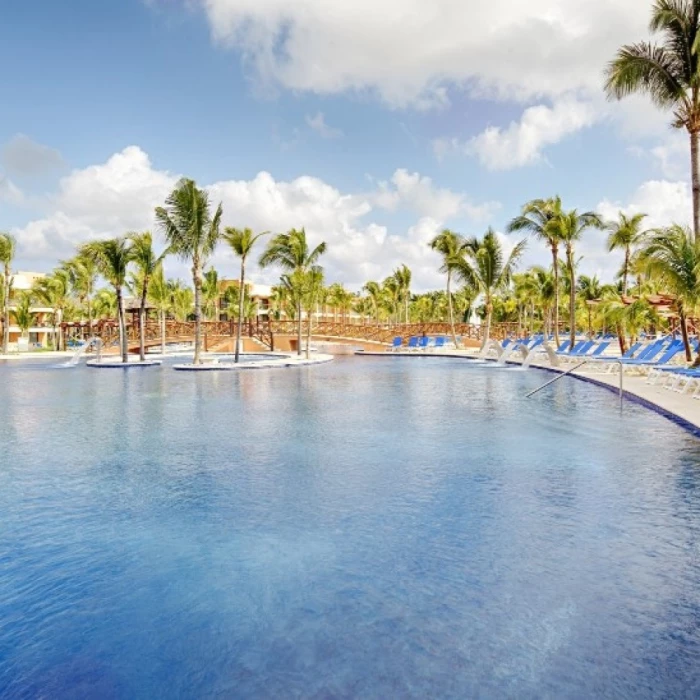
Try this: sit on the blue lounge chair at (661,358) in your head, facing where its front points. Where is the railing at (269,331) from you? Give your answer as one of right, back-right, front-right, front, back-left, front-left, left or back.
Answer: front-right

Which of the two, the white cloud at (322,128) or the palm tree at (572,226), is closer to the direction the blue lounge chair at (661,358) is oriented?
the white cloud

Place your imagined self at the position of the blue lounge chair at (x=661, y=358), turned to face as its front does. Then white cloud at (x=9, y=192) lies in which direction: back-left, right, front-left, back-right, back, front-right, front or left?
front

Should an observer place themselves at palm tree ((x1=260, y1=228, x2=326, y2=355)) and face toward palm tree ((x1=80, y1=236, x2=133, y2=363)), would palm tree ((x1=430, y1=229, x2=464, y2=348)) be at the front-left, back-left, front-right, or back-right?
back-right

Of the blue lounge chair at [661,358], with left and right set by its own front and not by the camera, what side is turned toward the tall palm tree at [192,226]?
front

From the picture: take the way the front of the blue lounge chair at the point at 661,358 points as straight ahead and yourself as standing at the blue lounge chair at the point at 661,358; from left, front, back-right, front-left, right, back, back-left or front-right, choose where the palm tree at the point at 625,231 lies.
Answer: right

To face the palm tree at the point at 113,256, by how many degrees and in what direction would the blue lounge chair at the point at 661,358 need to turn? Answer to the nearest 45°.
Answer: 0° — it already faces it

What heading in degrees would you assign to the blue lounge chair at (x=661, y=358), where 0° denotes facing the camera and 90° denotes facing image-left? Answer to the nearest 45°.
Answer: approximately 90°

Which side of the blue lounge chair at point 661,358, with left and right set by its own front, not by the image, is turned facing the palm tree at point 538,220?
right

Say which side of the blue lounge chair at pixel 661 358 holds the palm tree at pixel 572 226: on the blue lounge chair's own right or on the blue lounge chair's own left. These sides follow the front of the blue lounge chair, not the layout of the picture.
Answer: on the blue lounge chair's own right

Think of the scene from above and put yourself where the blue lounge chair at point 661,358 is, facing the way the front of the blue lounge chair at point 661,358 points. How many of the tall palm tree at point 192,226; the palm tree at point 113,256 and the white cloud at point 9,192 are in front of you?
3

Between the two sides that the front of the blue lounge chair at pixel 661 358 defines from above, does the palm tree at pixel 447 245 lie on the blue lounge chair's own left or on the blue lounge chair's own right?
on the blue lounge chair's own right
